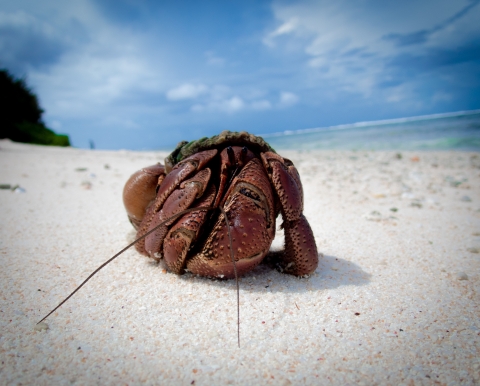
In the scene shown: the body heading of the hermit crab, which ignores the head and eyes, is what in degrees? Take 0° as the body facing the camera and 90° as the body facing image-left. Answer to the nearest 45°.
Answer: approximately 0°
